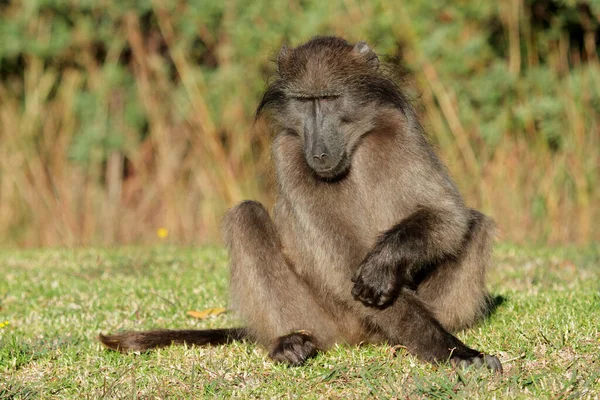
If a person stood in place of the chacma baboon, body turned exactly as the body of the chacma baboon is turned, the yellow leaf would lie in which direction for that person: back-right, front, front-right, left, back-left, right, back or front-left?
back-right

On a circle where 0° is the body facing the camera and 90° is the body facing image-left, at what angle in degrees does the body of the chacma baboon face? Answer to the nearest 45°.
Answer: approximately 0°
